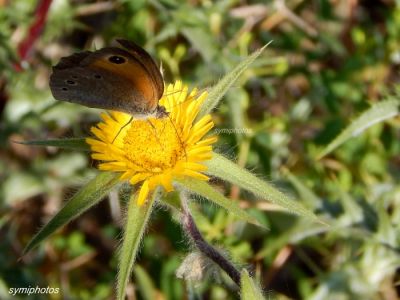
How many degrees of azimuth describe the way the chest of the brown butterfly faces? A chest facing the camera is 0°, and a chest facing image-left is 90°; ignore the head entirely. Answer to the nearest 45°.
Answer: approximately 270°

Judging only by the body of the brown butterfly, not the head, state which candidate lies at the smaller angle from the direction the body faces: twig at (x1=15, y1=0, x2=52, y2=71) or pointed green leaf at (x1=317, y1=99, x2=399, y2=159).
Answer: the pointed green leaf

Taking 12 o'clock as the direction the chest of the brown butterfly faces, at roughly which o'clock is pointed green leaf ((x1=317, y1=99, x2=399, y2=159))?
The pointed green leaf is roughly at 12 o'clock from the brown butterfly.

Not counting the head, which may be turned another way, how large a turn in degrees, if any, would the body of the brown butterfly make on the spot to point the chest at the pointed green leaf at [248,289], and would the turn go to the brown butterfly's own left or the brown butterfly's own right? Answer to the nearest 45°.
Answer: approximately 45° to the brown butterfly's own right

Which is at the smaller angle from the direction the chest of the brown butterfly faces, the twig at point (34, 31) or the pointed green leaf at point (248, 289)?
the pointed green leaf
